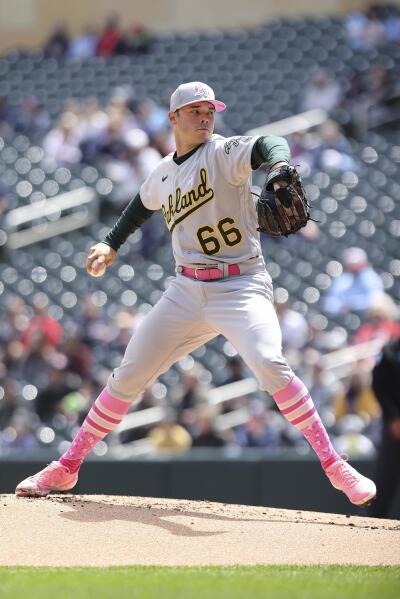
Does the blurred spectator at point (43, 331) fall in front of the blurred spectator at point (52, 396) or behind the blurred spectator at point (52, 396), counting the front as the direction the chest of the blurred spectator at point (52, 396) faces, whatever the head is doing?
behind

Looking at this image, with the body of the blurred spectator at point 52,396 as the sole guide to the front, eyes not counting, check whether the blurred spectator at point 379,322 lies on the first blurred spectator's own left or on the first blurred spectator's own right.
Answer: on the first blurred spectator's own left

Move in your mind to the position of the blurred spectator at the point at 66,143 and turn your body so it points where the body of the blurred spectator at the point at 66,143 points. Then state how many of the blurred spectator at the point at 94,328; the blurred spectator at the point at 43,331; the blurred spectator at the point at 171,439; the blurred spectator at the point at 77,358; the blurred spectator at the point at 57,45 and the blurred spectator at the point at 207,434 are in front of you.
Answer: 5

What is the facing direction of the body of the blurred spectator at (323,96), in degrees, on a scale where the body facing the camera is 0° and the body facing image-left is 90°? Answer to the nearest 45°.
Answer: approximately 0°

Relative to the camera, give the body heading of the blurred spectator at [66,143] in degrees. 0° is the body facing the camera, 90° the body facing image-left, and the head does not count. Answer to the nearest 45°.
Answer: approximately 0°

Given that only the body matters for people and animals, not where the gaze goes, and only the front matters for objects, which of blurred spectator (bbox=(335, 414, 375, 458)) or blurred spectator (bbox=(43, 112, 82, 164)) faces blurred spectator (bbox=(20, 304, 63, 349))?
blurred spectator (bbox=(43, 112, 82, 164))

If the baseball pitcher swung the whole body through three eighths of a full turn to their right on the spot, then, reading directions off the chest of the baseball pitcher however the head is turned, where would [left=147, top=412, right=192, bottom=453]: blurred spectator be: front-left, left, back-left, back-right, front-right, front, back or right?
front-right
